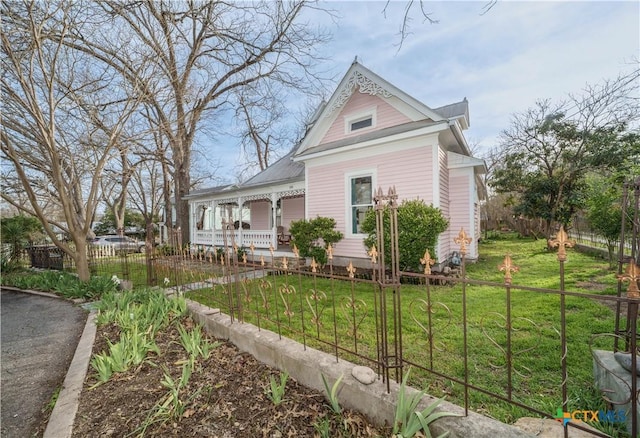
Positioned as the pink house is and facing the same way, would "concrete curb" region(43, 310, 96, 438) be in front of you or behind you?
in front

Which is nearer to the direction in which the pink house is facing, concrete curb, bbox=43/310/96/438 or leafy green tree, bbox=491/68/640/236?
the concrete curb

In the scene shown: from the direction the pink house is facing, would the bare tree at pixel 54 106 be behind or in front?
in front

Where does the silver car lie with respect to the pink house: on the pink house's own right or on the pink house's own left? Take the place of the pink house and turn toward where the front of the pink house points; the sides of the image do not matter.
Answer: on the pink house's own right

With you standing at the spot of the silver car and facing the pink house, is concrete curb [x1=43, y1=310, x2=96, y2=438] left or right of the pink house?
right

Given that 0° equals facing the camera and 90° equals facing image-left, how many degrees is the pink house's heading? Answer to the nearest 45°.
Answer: approximately 45°

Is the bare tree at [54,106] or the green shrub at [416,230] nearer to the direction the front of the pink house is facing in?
the bare tree

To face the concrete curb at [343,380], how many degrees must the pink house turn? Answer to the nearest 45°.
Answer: approximately 45° to its left

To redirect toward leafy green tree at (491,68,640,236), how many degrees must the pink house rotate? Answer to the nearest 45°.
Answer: approximately 180°

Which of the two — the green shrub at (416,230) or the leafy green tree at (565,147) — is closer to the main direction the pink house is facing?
the green shrub
